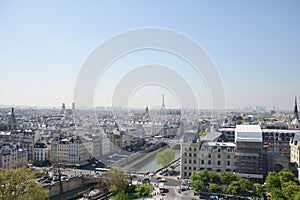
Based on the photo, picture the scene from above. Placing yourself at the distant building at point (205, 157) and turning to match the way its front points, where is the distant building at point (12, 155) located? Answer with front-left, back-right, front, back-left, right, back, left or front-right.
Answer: right

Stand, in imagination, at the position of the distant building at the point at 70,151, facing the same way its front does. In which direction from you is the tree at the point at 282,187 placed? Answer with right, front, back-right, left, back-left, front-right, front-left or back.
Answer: front-left

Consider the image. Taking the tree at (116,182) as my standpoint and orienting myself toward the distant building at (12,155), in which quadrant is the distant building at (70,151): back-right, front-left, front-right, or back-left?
front-right

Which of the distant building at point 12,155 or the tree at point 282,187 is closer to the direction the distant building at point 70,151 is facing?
the tree

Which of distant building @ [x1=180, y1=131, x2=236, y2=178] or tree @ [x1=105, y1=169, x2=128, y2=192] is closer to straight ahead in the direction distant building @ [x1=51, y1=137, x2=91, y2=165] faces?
the tree

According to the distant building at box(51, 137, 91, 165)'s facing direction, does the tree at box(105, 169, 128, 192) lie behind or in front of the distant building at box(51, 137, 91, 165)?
in front

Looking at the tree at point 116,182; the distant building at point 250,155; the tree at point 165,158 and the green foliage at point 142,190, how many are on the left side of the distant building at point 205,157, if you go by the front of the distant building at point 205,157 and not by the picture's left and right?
1

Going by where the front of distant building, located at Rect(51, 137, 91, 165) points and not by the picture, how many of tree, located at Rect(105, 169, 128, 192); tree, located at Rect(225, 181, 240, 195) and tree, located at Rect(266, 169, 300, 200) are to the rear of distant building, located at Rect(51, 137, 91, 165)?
0

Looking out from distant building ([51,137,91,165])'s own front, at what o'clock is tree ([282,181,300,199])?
The tree is roughly at 11 o'clock from the distant building.

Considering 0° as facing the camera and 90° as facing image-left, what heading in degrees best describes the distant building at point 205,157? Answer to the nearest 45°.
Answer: approximately 0°

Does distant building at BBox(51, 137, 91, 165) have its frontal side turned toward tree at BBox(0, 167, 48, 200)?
yes

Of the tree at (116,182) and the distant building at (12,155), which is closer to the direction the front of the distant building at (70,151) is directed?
the tree

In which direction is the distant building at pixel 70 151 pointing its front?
toward the camera

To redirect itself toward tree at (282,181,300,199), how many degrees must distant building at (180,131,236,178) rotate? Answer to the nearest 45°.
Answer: approximately 45° to its left

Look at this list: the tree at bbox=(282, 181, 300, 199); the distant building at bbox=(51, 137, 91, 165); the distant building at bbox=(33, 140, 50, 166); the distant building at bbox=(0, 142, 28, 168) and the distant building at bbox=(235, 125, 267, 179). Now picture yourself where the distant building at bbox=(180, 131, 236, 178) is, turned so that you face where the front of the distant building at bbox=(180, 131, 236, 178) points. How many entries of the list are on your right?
3

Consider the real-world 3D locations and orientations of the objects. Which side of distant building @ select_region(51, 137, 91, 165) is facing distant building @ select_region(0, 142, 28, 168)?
right

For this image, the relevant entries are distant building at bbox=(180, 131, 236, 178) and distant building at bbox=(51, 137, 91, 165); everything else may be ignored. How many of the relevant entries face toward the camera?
2

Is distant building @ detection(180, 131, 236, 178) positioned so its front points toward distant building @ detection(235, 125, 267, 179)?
no
